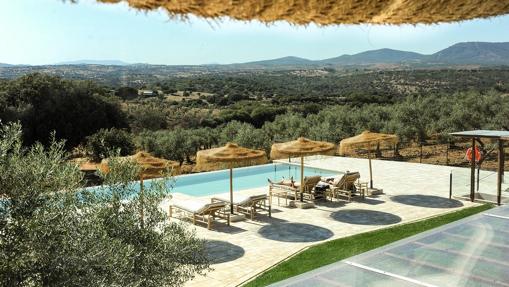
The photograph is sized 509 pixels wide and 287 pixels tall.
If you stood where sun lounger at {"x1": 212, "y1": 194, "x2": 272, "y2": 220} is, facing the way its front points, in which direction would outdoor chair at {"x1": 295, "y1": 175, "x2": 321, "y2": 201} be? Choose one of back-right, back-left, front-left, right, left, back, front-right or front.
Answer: right

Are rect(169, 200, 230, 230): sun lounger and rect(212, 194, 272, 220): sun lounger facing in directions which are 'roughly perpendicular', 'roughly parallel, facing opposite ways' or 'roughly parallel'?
roughly parallel

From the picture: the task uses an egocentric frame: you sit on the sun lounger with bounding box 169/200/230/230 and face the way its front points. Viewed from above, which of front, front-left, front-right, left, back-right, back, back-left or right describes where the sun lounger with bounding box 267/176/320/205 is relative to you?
right

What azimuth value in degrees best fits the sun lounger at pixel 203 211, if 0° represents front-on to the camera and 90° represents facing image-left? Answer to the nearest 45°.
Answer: approximately 135°

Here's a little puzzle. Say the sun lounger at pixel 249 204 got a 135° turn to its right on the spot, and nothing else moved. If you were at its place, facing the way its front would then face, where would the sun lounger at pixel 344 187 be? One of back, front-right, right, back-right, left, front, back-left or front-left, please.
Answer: front-left

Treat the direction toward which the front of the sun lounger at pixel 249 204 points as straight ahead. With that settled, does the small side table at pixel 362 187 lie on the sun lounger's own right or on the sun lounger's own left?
on the sun lounger's own right

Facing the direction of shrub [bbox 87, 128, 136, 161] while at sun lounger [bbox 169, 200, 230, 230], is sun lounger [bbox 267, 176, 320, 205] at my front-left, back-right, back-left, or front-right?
front-right

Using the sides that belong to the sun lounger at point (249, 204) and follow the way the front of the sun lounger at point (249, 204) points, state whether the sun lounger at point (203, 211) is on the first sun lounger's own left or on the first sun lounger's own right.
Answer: on the first sun lounger's own left

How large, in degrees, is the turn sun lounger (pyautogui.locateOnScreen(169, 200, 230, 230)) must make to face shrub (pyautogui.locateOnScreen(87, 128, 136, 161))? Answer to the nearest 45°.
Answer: approximately 45° to its right

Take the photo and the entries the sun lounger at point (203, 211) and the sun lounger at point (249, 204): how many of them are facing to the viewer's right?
0

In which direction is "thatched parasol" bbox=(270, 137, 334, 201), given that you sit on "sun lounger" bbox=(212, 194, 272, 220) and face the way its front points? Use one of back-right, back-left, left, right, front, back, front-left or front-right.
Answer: right

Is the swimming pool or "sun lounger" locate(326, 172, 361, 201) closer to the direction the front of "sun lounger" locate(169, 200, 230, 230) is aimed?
the swimming pool

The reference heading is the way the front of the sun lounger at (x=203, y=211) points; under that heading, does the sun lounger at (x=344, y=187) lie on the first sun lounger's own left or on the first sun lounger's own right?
on the first sun lounger's own right

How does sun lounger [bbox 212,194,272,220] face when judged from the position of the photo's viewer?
facing away from the viewer and to the left of the viewer
